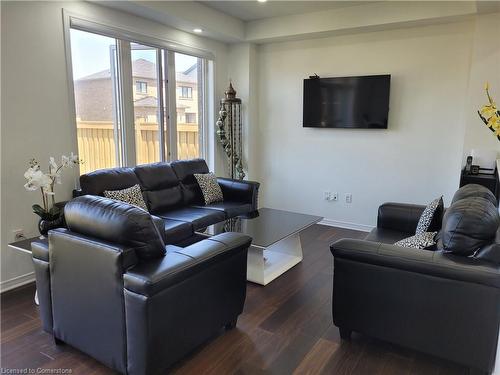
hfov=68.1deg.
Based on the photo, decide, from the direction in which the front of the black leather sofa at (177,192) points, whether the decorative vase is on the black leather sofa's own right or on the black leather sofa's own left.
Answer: on the black leather sofa's own right

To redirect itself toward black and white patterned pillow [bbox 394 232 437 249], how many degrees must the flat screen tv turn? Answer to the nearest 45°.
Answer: approximately 45° to its left

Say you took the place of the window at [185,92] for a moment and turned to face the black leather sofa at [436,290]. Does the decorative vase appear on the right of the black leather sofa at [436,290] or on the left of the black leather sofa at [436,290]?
right

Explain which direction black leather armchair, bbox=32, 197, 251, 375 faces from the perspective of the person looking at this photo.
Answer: facing away from the viewer and to the right of the viewer

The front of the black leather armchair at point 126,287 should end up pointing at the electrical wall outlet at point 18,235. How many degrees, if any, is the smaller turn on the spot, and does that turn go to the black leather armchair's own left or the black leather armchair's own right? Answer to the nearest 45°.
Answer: approximately 90° to the black leather armchair's own left

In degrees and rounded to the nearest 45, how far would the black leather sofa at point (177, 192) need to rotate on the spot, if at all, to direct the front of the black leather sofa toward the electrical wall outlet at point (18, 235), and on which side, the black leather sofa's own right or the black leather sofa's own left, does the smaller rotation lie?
approximately 90° to the black leather sofa's own right

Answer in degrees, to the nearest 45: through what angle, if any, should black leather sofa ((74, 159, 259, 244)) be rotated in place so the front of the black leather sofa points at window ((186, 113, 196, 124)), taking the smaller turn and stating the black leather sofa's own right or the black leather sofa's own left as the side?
approximately 135° to the black leather sofa's own left

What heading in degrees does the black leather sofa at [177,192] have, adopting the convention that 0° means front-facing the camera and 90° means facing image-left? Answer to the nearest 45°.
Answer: approximately 315°

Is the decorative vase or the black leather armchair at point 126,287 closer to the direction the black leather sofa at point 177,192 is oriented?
the black leather armchair

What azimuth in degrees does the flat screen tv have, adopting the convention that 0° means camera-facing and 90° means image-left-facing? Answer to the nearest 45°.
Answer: approximately 45°
